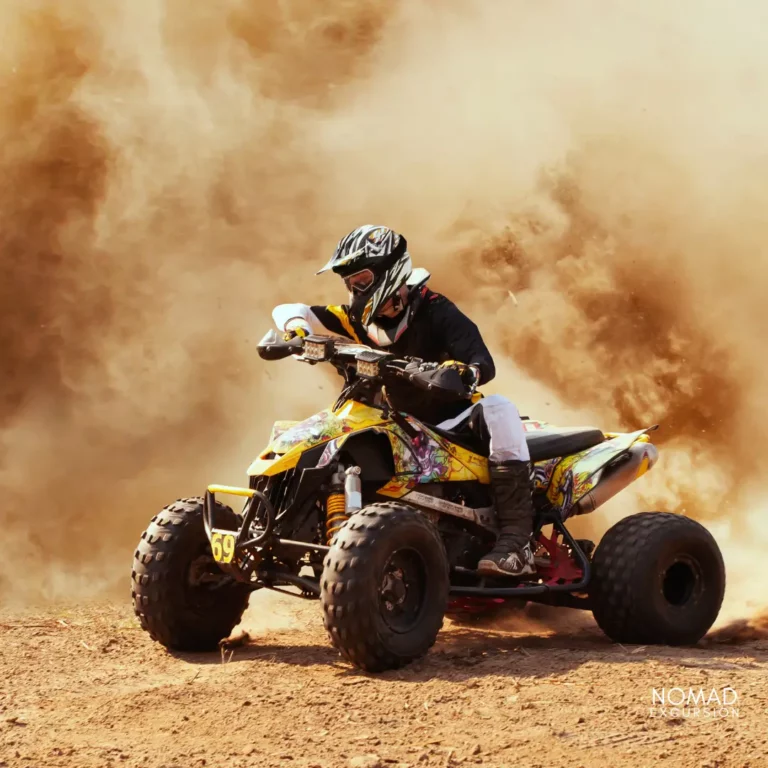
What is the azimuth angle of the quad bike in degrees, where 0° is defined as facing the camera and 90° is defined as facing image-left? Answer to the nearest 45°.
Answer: approximately 45°

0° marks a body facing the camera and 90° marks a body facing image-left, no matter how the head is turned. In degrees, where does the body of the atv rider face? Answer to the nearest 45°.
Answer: approximately 45°
